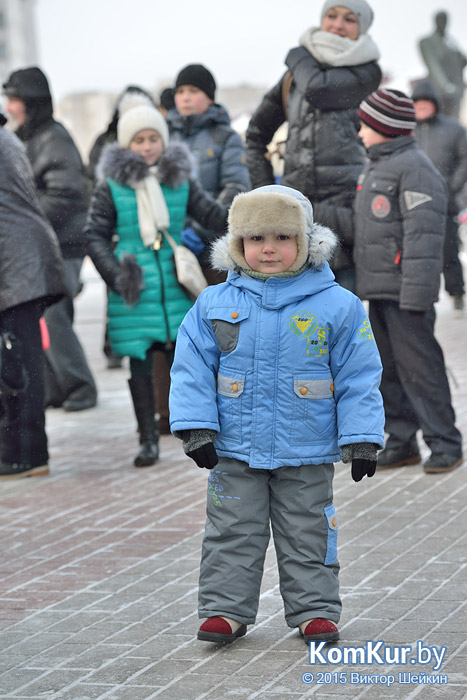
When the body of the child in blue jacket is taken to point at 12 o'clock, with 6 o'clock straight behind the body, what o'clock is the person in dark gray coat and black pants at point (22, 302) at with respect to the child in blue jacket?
The person in dark gray coat and black pants is roughly at 5 o'clock from the child in blue jacket.

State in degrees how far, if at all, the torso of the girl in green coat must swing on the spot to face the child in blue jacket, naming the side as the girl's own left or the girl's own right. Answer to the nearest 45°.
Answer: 0° — they already face them

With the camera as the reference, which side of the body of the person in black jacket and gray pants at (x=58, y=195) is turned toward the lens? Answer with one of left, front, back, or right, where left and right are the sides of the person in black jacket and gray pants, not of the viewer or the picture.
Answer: left

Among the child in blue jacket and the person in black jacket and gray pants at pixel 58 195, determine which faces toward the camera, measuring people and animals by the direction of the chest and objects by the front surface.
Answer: the child in blue jacket

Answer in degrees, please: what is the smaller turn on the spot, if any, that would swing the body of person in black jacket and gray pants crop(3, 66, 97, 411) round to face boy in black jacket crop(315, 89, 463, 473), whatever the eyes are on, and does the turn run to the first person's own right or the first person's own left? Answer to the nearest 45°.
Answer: approximately 135° to the first person's own left

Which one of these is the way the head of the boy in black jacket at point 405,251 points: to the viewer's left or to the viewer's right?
to the viewer's left

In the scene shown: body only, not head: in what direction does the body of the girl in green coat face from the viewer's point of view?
toward the camera

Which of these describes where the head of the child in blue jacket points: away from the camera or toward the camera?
toward the camera

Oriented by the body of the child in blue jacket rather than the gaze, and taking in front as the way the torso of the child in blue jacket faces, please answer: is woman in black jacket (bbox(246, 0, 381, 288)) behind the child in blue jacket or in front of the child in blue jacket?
behind

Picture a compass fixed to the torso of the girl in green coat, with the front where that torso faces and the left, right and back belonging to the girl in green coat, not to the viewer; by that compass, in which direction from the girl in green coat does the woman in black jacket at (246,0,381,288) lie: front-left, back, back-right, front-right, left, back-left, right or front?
left

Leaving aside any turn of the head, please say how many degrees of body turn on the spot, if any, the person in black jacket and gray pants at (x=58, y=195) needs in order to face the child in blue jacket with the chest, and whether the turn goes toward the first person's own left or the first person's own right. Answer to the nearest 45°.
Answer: approximately 90° to the first person's own left

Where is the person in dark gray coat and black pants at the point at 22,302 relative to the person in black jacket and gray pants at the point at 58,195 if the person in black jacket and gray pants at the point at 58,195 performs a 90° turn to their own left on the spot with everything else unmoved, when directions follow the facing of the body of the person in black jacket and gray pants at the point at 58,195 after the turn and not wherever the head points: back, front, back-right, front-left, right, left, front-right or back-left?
front

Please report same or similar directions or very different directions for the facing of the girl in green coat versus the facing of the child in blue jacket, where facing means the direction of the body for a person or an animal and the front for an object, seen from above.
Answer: same or similar directions

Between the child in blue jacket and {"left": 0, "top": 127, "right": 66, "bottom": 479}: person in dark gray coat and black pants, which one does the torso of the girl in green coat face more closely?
the child in blue jacket
